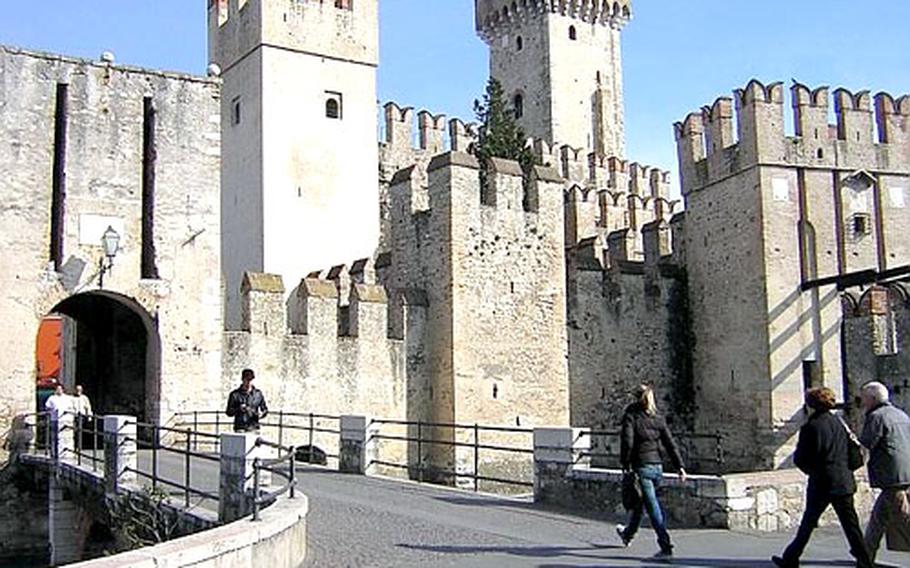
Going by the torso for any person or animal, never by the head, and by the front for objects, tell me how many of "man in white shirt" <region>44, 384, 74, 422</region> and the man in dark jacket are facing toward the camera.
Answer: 2

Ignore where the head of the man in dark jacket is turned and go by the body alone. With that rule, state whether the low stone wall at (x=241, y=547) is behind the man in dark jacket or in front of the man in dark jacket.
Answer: in front

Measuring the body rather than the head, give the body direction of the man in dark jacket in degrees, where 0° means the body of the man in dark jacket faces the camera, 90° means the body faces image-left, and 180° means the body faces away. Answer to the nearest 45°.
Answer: approximately 0°

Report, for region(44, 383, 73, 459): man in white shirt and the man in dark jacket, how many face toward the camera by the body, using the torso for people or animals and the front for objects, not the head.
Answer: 2

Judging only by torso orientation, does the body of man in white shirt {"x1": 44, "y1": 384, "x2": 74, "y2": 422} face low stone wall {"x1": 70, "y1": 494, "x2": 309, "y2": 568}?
yes

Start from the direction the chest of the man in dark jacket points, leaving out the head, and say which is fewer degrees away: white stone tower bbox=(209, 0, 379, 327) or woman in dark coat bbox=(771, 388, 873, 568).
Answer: the woman in dark coat

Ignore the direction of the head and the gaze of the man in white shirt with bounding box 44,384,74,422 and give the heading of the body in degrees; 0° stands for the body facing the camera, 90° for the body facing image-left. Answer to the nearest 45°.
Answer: approximately 0°

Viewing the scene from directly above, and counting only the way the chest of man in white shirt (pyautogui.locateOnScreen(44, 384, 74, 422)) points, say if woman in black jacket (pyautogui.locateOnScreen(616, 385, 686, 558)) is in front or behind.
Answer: in front

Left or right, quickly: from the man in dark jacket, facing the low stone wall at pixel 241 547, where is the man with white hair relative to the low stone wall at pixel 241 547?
left
